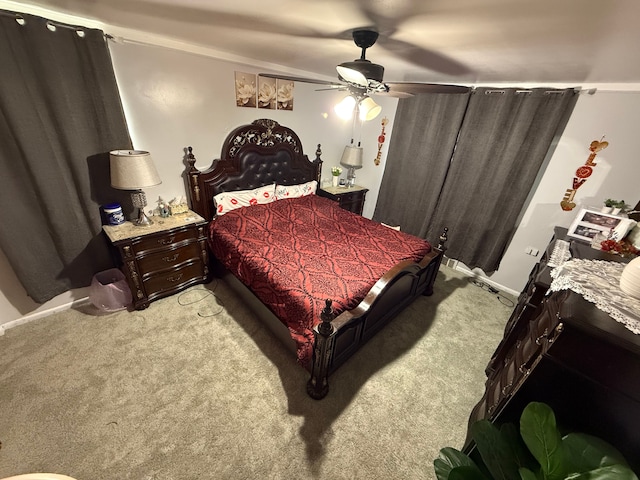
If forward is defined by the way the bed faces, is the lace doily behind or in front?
in front

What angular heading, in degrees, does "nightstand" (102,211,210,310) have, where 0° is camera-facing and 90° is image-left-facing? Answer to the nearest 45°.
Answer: approximately 315°

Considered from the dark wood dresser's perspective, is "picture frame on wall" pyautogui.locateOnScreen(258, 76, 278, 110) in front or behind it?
in front

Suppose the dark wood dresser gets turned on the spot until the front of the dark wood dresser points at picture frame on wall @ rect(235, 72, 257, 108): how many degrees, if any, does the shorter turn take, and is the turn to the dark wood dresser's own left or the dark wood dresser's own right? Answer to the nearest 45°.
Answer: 0° — it already faces it

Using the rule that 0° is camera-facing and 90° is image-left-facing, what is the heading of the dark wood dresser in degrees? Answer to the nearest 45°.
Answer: approximately 90°

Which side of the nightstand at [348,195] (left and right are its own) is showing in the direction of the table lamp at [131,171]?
right

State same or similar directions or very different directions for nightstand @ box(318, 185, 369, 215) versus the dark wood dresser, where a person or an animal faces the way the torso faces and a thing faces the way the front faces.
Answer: very different directions

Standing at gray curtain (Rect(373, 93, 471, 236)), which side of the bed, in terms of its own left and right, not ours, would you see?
left

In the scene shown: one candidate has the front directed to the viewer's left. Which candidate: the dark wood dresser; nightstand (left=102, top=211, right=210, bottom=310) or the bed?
the dark wood dresser

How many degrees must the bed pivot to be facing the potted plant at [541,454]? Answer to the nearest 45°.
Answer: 0° — it already faces it

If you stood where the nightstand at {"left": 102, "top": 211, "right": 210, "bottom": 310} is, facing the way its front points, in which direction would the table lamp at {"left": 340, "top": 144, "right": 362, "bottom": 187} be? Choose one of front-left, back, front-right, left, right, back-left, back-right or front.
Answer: front-left
